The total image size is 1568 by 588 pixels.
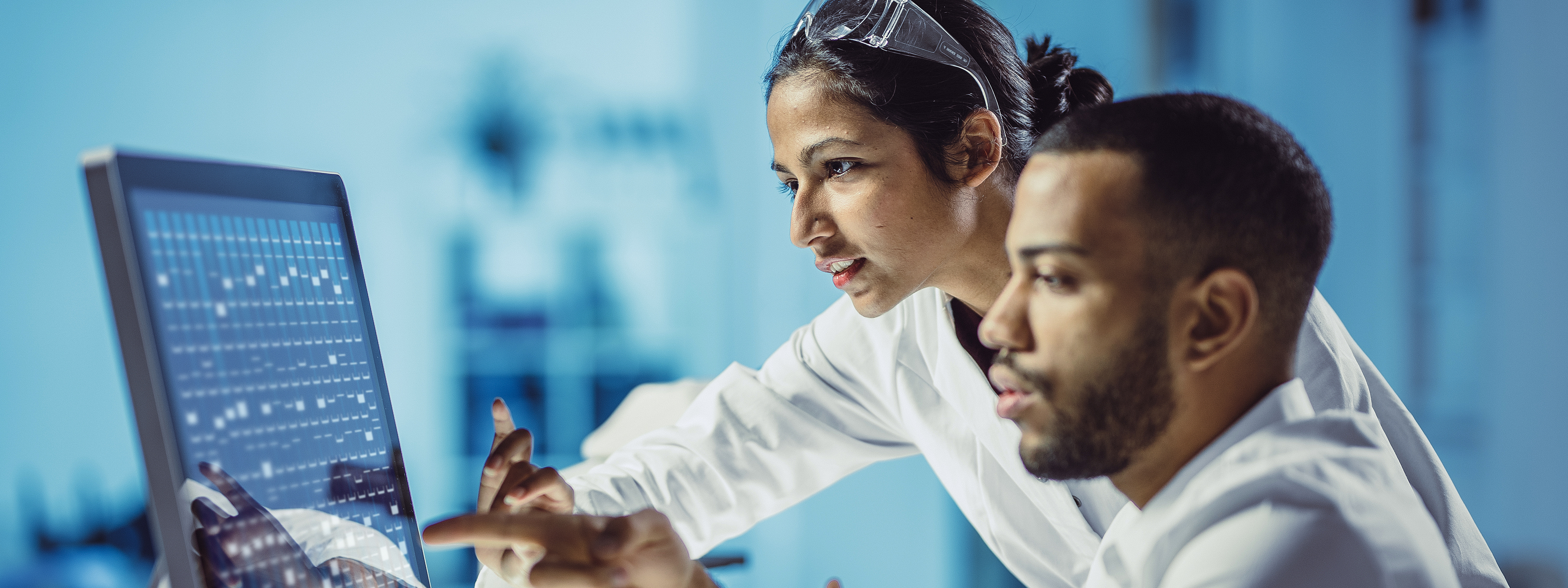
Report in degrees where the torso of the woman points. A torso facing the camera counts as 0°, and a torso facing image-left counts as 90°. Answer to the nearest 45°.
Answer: approximately 45°

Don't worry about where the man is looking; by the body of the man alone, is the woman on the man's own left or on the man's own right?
on the man's own right

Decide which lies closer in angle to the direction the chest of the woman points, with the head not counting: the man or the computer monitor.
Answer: the computer monitor

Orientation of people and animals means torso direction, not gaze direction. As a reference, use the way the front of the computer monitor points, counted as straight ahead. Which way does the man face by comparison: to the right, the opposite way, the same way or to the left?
the opposite way

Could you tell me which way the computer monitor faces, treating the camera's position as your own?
facing the viewer and to the right of the viewer

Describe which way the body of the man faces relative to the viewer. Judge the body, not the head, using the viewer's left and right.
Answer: facing to the left of the viewer

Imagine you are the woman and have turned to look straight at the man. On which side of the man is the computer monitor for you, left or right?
right

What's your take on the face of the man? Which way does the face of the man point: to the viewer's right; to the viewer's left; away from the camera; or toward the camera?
to the viewer's left

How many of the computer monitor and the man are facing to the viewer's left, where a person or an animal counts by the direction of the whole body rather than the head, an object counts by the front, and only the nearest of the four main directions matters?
1
